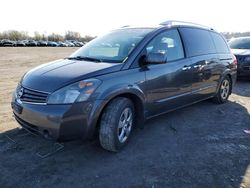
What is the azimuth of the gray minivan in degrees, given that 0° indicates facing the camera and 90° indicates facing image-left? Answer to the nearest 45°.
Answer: approximately 45°
